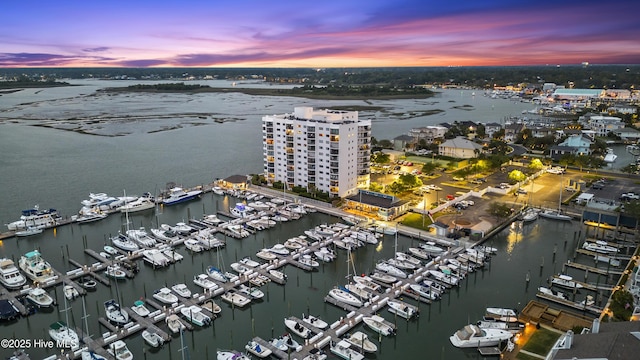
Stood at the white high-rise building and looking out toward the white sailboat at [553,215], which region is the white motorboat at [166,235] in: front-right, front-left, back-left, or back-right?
back-right

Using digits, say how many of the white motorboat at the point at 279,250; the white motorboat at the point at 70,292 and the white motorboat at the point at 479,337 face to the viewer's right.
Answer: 1

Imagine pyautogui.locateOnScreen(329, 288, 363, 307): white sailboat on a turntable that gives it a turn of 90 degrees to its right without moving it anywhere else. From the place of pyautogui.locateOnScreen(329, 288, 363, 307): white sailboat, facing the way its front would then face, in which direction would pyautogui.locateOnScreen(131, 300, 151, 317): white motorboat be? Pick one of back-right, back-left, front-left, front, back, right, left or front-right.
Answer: front-right

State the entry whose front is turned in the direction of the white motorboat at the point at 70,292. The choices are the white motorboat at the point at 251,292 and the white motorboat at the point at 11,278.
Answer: the white motorboat at the point at 11,278

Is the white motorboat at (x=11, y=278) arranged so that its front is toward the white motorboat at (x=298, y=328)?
yes

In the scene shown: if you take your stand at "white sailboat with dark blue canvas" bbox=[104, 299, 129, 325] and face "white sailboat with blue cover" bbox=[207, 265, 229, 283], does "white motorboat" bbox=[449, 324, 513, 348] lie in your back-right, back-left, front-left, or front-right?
front-right

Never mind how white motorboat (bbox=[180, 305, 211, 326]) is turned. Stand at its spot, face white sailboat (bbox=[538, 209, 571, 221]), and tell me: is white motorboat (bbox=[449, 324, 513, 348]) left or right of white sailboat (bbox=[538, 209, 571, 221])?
right

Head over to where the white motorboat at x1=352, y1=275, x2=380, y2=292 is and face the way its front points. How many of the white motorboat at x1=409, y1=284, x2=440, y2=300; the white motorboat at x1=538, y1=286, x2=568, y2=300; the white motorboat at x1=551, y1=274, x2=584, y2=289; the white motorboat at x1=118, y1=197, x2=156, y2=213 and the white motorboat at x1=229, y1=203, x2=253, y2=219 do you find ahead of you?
2
